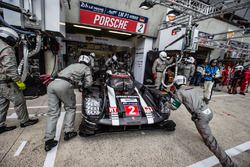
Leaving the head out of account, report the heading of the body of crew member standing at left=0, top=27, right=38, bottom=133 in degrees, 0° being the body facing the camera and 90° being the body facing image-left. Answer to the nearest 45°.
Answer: approximately 270°

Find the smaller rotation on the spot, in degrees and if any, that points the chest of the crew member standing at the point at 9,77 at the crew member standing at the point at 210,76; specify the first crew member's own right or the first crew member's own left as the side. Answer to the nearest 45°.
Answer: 0° — they already face them

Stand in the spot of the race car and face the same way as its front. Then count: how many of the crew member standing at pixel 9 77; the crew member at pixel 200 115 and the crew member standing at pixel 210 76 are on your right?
1

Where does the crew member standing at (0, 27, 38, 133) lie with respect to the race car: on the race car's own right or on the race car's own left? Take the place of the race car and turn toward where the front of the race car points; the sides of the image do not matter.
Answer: on the race car's own right

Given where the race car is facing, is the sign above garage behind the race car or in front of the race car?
behind

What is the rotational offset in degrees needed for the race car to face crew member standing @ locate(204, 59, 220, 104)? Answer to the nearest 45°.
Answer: approximately 135° to its left

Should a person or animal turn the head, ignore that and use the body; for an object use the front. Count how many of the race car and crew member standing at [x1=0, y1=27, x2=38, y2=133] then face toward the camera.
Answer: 1
